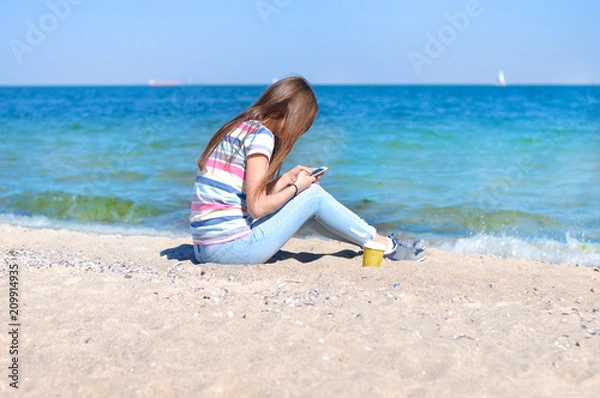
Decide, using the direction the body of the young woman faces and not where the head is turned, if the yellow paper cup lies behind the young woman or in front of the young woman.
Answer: in front

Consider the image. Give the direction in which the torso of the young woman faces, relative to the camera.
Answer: to the viewer's right
